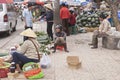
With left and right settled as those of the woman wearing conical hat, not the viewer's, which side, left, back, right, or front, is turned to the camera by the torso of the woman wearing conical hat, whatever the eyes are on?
left

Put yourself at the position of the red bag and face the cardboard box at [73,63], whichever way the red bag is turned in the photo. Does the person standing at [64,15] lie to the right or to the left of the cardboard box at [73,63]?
left
